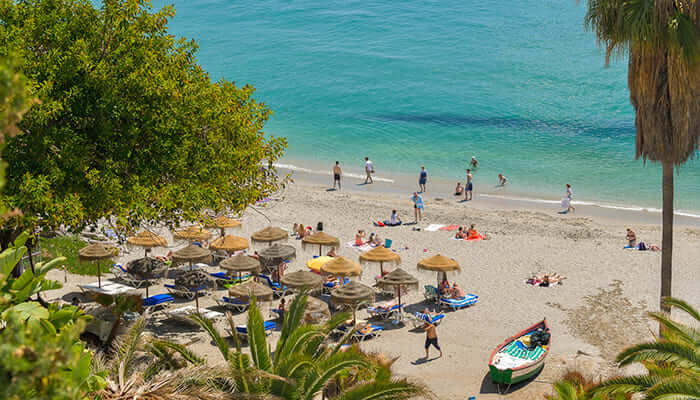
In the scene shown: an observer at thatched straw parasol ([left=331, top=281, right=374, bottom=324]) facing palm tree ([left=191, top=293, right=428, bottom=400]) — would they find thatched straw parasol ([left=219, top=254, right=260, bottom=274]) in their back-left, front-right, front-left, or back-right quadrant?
back-right

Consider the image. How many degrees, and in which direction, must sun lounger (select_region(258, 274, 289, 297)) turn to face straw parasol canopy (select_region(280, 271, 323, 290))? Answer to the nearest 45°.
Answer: approximately 45° to its right
